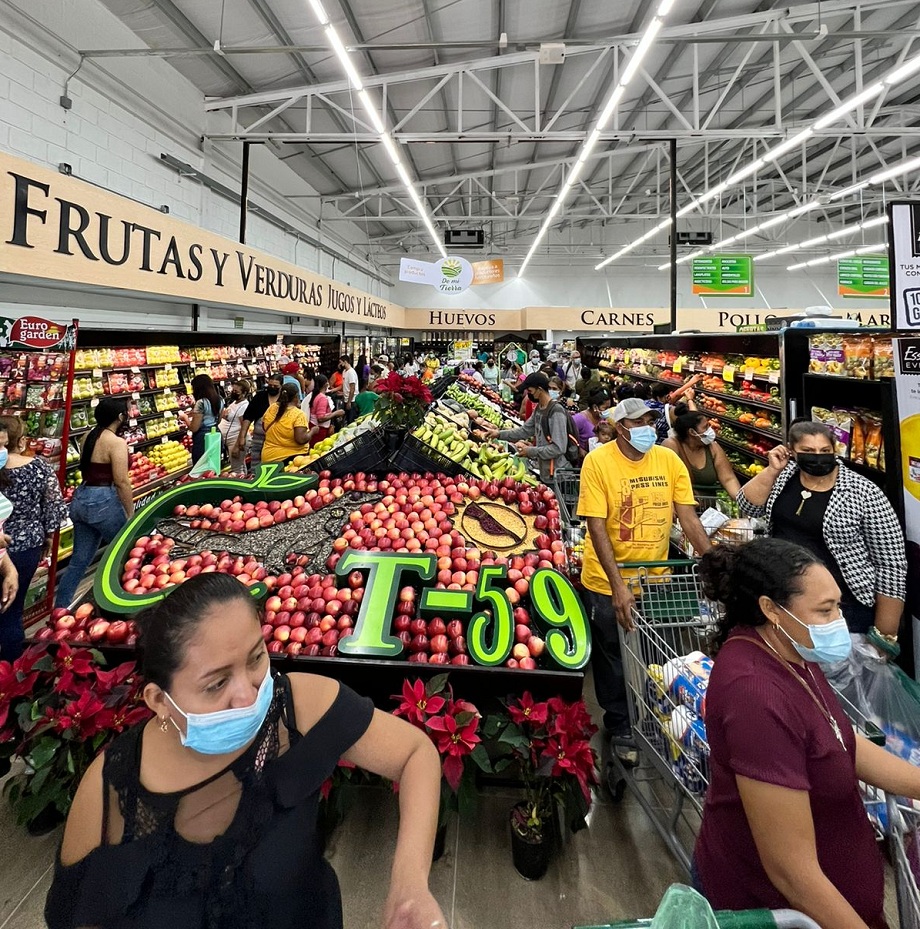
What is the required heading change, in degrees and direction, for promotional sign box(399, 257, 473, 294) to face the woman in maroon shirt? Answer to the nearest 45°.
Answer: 0° — it already faces them

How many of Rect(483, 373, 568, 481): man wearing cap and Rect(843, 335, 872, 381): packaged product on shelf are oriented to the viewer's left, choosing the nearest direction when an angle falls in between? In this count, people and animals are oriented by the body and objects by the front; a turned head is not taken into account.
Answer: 1

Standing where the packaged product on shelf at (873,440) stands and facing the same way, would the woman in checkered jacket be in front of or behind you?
in front

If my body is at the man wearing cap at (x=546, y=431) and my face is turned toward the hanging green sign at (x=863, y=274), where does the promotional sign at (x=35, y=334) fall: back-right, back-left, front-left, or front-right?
back-left

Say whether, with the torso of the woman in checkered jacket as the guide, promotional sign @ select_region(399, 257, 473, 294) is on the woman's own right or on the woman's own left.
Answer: on the woman's own right

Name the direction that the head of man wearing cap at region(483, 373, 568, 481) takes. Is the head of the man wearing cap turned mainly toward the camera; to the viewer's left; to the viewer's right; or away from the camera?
to the viewer's left

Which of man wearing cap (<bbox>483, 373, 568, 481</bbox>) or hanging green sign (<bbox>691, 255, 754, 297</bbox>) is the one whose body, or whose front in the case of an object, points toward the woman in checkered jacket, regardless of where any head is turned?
the hanging green sign

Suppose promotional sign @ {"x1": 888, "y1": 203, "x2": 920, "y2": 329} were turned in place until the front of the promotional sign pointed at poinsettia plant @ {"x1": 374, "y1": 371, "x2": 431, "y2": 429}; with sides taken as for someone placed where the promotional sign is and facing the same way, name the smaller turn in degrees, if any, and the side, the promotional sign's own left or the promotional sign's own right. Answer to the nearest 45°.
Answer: approximately 90° to the promotional sign's own right

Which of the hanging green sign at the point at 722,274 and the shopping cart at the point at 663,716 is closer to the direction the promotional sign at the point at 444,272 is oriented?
the shopping cart

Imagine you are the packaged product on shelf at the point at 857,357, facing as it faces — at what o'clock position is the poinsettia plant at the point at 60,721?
The poinsettia plant is roughly at 1 o'clock from the packaged product on shelf.

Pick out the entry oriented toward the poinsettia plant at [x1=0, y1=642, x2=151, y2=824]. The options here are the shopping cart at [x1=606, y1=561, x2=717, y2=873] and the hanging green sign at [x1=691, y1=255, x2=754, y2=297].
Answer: the hanging green sign
